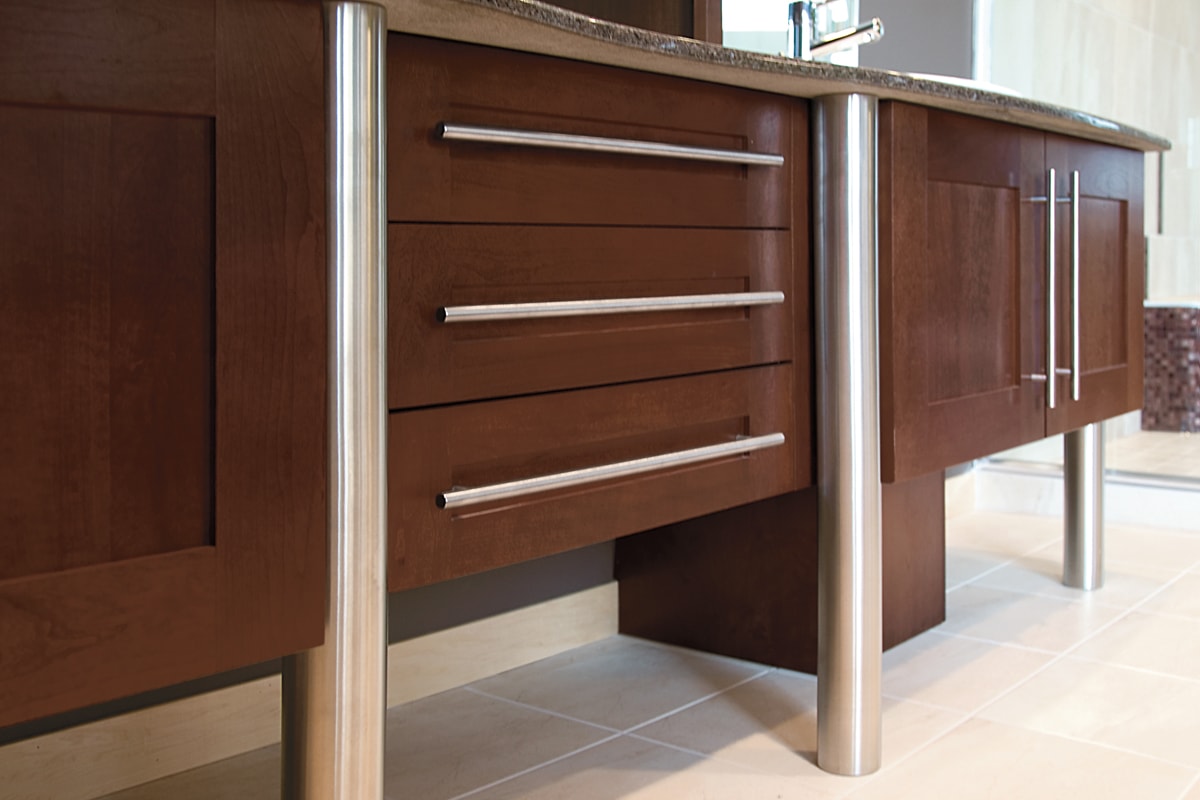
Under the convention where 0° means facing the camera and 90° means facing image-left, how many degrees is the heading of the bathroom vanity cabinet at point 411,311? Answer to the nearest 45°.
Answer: approximately 315°
